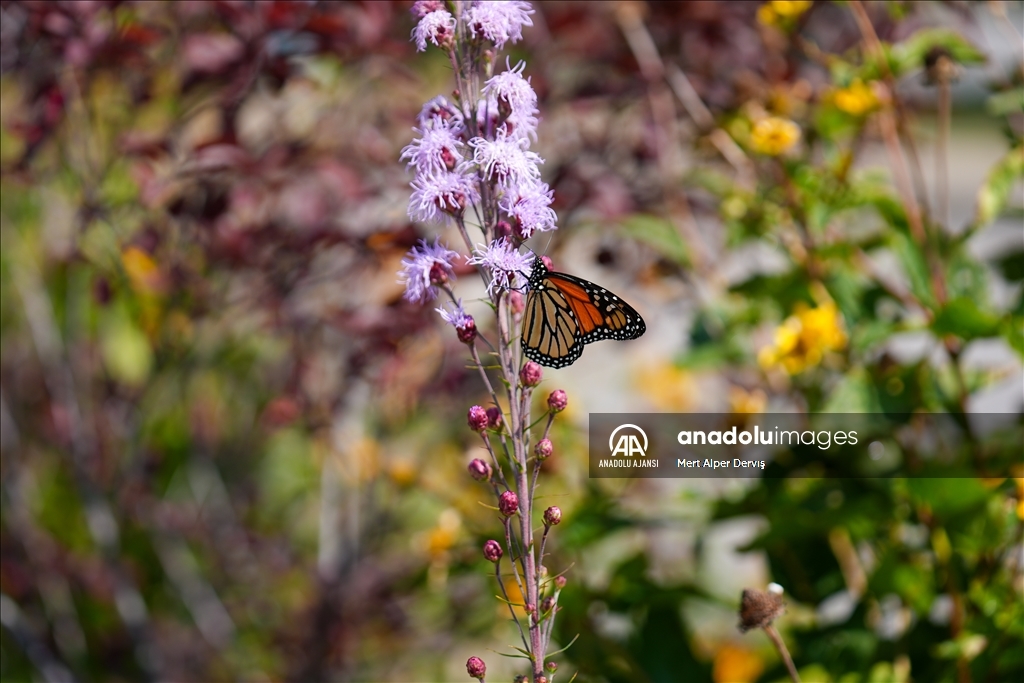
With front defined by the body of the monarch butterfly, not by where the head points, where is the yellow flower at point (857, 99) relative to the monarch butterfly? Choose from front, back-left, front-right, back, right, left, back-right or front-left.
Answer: back-right

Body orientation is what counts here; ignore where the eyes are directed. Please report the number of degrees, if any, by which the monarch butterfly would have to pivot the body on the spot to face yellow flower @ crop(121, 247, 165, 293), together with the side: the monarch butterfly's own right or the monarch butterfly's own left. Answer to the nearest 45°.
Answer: approximately 45° to the monarch butterfly's own right

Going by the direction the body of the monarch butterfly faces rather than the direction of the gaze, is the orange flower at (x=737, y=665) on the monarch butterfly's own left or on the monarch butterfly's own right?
on the monarch butterfly's own right

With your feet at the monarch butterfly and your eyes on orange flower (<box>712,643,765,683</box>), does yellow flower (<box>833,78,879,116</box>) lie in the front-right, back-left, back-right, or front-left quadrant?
front-right

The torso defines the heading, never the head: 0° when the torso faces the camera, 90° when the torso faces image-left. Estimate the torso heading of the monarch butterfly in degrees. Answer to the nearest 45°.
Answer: approximately 90°

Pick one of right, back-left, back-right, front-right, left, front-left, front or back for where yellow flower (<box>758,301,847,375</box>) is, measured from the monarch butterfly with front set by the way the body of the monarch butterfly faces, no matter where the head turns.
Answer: back-right
